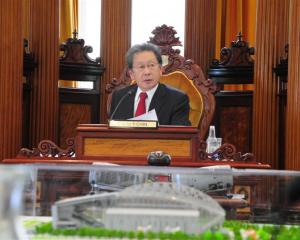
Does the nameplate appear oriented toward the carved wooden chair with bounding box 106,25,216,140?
no

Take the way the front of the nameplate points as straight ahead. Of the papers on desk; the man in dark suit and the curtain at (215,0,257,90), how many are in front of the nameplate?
0

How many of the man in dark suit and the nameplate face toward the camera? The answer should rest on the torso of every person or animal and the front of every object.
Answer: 2

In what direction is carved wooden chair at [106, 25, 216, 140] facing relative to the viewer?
toward the camera

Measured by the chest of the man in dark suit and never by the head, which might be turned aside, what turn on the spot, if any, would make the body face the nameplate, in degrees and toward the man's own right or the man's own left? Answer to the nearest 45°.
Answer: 0° — they already face it

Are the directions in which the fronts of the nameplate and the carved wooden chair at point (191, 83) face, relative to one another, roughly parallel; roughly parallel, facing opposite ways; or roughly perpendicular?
roughly parallel

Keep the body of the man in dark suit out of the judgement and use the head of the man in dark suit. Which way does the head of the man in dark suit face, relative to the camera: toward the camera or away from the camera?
toward the camera

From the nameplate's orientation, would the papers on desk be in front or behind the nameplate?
behind

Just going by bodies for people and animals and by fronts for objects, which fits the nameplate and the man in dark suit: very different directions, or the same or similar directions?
same or similar directions

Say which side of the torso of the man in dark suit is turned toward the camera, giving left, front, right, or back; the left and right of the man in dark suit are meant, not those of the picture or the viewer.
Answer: front

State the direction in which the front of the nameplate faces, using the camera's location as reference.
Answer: facing the viewer
